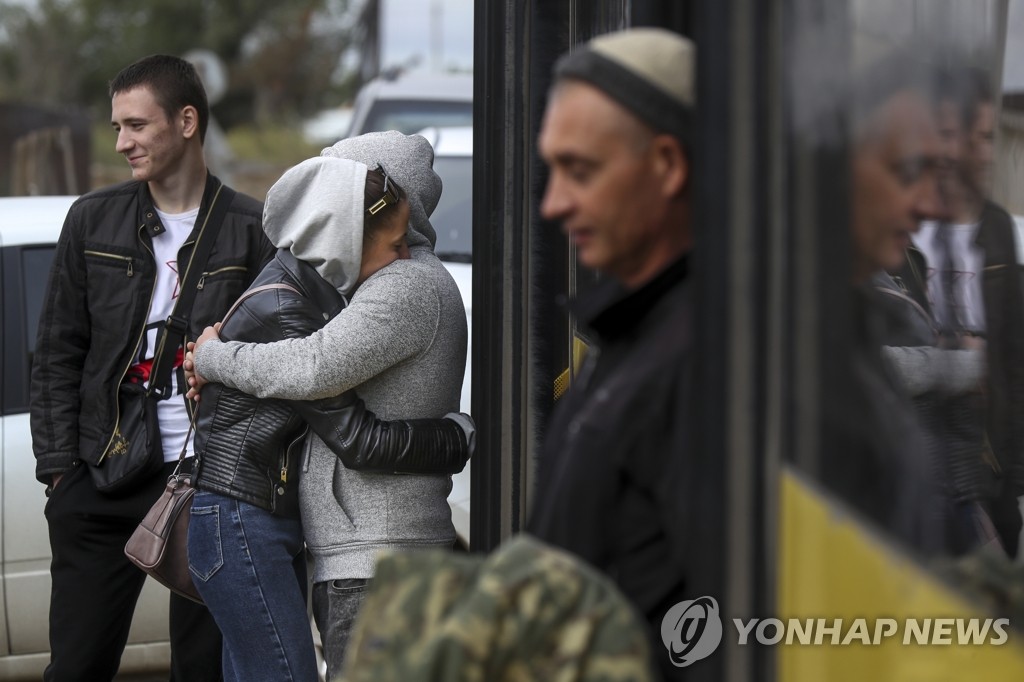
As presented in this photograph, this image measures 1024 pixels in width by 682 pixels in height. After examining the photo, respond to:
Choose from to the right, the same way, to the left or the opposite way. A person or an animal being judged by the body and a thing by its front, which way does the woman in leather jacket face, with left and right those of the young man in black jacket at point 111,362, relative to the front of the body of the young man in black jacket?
to the left

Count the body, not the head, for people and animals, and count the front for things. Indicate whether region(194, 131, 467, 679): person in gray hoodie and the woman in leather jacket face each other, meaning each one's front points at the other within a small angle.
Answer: yes

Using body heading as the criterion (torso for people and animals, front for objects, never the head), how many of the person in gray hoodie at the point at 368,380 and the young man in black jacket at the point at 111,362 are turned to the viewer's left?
1

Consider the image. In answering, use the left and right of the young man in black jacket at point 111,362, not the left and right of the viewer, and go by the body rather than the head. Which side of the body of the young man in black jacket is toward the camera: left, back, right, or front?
front

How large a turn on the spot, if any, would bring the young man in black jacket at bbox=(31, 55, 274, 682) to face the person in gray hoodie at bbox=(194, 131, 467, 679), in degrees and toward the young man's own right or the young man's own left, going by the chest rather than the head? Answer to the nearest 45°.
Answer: approximately 45° to the young man's own left

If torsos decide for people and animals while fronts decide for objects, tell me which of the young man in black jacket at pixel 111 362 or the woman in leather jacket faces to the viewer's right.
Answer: the woman in leather jacket

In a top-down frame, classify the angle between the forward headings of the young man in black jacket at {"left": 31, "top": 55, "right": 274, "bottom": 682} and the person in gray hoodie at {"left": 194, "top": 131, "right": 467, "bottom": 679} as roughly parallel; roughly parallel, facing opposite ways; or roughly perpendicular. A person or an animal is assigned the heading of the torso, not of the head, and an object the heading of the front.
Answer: roughly perpendicular

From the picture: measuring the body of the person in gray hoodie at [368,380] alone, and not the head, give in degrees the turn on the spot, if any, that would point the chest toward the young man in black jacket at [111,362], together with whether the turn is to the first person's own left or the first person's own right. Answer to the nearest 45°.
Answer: approximately 45° to the first person's own right

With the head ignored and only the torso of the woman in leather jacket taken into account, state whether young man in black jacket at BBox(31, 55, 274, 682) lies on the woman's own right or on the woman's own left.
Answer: on the woman's own left

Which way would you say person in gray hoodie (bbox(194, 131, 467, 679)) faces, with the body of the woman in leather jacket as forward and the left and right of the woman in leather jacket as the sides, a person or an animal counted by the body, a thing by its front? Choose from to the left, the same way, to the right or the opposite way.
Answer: the opposite way

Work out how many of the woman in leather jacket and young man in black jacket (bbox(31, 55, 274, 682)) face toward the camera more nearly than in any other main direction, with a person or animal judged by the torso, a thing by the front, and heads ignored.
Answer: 1

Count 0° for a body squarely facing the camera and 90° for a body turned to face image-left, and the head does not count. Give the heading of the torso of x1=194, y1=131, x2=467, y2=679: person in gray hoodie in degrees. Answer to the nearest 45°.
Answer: approximately 90°

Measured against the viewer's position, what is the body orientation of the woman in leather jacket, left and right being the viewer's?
facing to the right of the viewer
